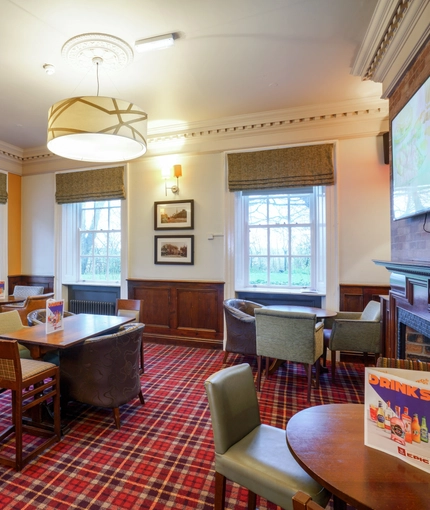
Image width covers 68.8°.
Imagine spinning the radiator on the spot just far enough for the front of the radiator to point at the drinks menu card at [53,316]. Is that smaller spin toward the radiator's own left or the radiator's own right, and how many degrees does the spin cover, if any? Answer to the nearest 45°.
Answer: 0° — it already faces it

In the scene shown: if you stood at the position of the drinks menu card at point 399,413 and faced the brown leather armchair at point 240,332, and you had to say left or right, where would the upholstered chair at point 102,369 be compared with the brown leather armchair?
left

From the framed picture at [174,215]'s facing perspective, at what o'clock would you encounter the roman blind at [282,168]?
The roman blind is roughly at 10 o'clock from the framed picture.

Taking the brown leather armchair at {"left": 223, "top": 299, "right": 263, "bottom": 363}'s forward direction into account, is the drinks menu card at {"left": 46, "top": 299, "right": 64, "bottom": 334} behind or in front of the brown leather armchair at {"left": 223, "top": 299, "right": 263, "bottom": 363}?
behind

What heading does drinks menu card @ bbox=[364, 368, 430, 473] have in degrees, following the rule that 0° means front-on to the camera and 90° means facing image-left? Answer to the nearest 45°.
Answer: approximately 45°

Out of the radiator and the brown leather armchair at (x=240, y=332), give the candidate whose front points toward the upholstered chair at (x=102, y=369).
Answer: the radiator

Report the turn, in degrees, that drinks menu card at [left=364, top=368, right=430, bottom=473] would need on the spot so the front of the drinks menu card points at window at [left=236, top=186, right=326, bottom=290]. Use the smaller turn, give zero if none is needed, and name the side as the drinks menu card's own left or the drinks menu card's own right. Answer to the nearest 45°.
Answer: approximately 90° to the drinks menu card's own right

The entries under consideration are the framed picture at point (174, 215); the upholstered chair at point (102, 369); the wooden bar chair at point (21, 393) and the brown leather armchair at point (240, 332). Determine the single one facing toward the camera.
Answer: the framed picture

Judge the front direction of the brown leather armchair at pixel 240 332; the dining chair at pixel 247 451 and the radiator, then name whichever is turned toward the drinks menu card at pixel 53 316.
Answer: the radiator

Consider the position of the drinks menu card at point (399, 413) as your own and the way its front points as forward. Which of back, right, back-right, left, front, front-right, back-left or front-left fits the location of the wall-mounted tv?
back-right

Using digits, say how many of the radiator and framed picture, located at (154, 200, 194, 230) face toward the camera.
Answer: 2
